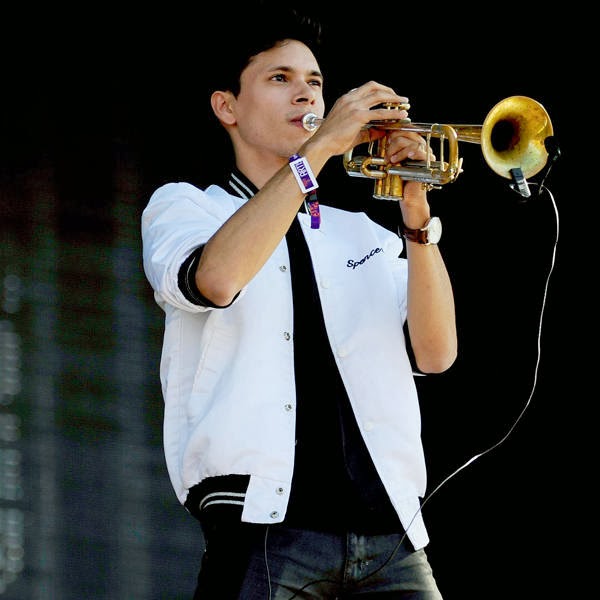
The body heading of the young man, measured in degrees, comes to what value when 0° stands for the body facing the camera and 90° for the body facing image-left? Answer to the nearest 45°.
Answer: approximately 315°
